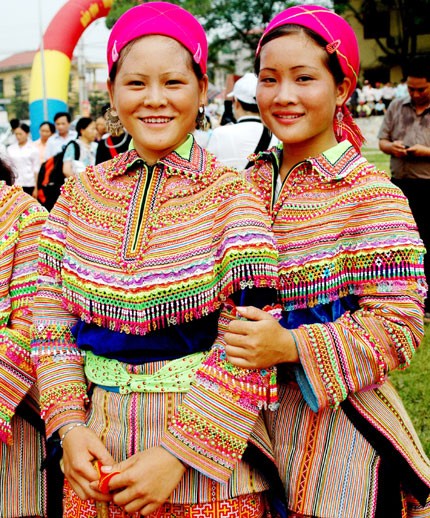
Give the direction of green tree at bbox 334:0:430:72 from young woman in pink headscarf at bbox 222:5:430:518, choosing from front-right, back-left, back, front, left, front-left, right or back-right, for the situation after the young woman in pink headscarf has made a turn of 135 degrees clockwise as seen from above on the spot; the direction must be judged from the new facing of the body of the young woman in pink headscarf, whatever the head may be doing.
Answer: front

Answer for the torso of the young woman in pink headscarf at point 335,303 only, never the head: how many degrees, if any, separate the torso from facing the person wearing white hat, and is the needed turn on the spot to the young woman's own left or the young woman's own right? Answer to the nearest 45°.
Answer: approximately 135° to the young woman's own right

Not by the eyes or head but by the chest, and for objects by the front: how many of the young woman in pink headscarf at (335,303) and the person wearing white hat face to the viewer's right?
0
